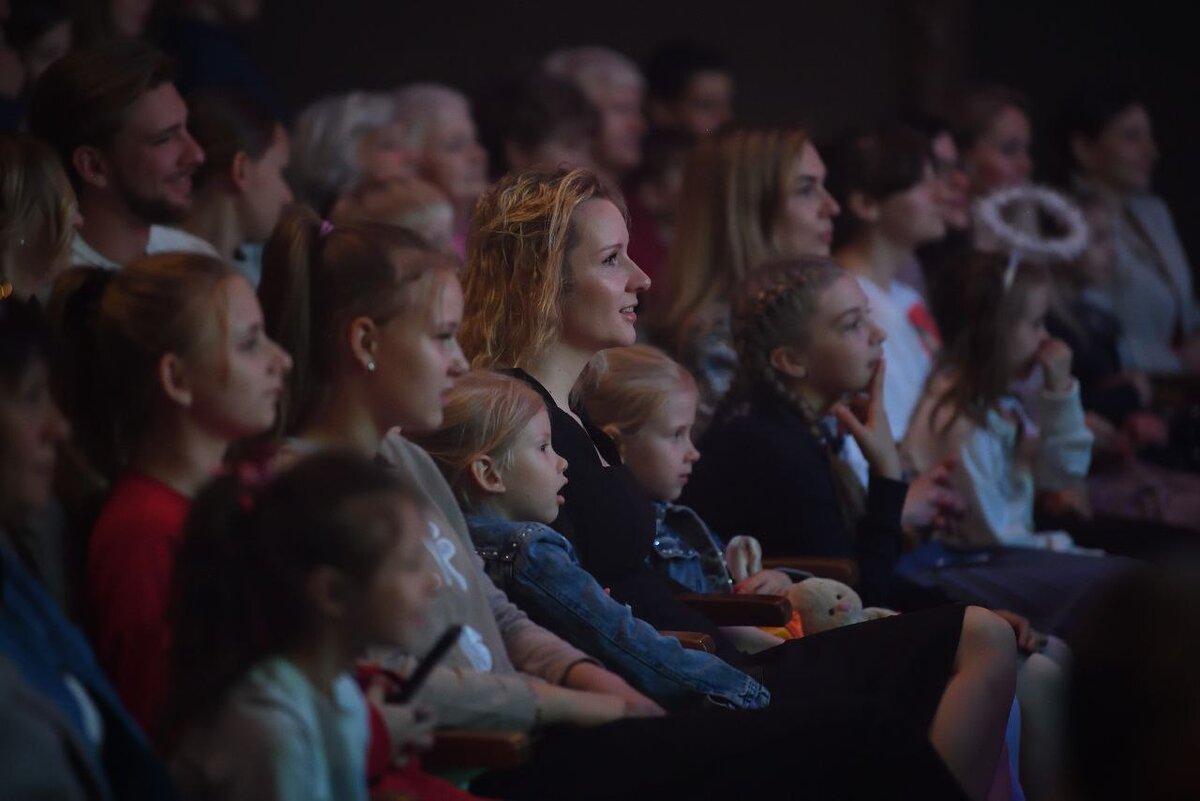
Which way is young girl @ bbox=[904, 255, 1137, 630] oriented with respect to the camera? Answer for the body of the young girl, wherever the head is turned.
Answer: to the viewer's right

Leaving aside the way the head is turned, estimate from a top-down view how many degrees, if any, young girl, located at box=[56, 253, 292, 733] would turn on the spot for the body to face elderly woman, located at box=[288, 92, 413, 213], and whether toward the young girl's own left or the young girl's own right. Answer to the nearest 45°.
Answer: approximately 90° to the young girl's own left

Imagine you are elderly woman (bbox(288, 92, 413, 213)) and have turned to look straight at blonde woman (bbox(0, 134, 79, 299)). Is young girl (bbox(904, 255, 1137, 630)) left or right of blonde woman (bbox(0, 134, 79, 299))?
left

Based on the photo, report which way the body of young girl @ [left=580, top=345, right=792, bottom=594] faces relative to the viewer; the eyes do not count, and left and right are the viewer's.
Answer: facing to the right of the viewer

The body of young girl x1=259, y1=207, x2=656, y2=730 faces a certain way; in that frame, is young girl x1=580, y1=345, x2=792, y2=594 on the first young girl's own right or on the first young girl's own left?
on the first young girl's own left

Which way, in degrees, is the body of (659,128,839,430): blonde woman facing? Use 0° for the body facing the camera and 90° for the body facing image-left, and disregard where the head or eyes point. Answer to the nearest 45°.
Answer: approximately 270°

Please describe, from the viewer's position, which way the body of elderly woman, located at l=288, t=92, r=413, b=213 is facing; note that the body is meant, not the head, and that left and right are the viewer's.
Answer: facing to the right of the viewer

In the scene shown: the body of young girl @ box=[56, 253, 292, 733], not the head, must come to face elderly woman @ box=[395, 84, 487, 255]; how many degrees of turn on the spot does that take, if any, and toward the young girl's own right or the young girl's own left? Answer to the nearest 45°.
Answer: approximately 90° to the young girl's own left

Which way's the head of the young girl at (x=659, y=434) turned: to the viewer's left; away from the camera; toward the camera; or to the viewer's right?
to the viewer's right

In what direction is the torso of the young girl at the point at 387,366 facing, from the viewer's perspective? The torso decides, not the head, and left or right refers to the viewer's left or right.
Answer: facing to the right of the viewer

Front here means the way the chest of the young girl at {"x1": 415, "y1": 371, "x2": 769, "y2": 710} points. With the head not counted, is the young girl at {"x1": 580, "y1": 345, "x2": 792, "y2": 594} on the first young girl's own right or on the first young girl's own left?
on the first young girl's own left

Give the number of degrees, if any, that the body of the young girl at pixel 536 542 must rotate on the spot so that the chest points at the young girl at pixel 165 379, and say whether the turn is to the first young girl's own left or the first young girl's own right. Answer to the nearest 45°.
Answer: approximately 135° to the first young girl's own right
